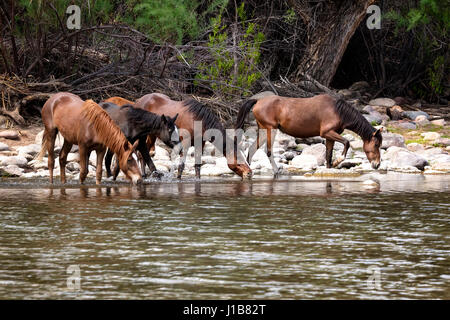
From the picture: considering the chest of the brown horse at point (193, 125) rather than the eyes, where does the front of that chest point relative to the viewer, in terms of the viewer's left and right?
facing the viewer and to the right of the viewer

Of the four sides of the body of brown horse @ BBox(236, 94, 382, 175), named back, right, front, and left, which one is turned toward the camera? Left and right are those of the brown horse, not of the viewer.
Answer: right

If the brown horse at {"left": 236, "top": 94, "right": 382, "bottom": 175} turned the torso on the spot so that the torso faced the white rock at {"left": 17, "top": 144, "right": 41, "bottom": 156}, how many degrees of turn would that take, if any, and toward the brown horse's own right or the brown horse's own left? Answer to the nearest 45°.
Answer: approximately 180°

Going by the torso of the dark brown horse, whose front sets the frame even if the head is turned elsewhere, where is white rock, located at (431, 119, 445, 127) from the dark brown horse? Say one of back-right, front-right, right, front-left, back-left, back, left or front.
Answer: front-left

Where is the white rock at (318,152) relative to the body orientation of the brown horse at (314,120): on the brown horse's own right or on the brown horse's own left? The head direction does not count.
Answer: on the brown horse's own left

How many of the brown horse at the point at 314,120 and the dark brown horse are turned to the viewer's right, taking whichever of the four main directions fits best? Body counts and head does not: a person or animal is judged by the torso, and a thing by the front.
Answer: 2

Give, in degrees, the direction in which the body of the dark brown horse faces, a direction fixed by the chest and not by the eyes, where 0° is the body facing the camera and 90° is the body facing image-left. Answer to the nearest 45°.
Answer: approximately 270°

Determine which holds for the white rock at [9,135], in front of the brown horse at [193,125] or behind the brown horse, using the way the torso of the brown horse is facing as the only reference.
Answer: behind
